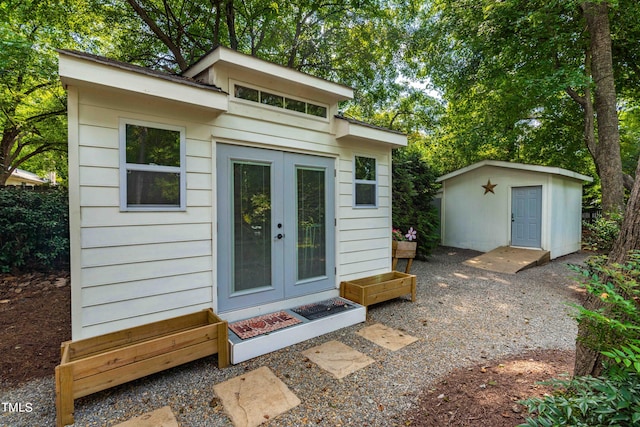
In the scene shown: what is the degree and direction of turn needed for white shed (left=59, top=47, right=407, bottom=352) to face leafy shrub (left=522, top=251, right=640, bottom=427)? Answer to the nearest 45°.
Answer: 0° — it already faces it

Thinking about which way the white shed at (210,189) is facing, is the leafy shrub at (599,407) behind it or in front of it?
in front

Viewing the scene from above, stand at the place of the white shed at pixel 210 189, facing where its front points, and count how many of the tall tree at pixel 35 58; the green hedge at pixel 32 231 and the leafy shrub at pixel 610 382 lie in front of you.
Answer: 1

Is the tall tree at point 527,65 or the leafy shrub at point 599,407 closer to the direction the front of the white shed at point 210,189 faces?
the leafy shrub

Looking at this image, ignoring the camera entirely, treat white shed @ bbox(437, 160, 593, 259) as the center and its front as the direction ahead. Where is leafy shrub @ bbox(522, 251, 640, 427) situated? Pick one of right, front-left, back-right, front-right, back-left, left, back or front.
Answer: front-left

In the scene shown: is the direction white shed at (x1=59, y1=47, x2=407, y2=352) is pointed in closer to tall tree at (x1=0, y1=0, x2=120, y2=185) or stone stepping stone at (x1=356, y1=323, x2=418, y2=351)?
the stone stepping stone

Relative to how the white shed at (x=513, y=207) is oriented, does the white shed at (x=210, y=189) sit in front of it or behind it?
in front

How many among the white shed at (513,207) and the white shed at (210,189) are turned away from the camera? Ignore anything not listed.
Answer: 0

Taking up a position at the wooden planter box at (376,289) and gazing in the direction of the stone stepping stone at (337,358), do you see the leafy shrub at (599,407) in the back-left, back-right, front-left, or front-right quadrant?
front-left

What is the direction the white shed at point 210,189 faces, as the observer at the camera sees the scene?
facing the viewer and to the right of the viewer

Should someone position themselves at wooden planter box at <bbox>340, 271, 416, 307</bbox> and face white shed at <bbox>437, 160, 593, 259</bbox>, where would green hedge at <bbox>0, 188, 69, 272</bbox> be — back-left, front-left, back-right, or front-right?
back-left

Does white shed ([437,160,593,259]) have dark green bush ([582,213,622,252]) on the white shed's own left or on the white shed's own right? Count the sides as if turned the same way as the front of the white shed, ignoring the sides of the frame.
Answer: on the white shed's own left

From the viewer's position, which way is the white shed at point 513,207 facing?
facing the viewer and to the left of the viewer

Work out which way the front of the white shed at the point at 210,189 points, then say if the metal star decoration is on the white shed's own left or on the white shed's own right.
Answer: on the white shed's own left
